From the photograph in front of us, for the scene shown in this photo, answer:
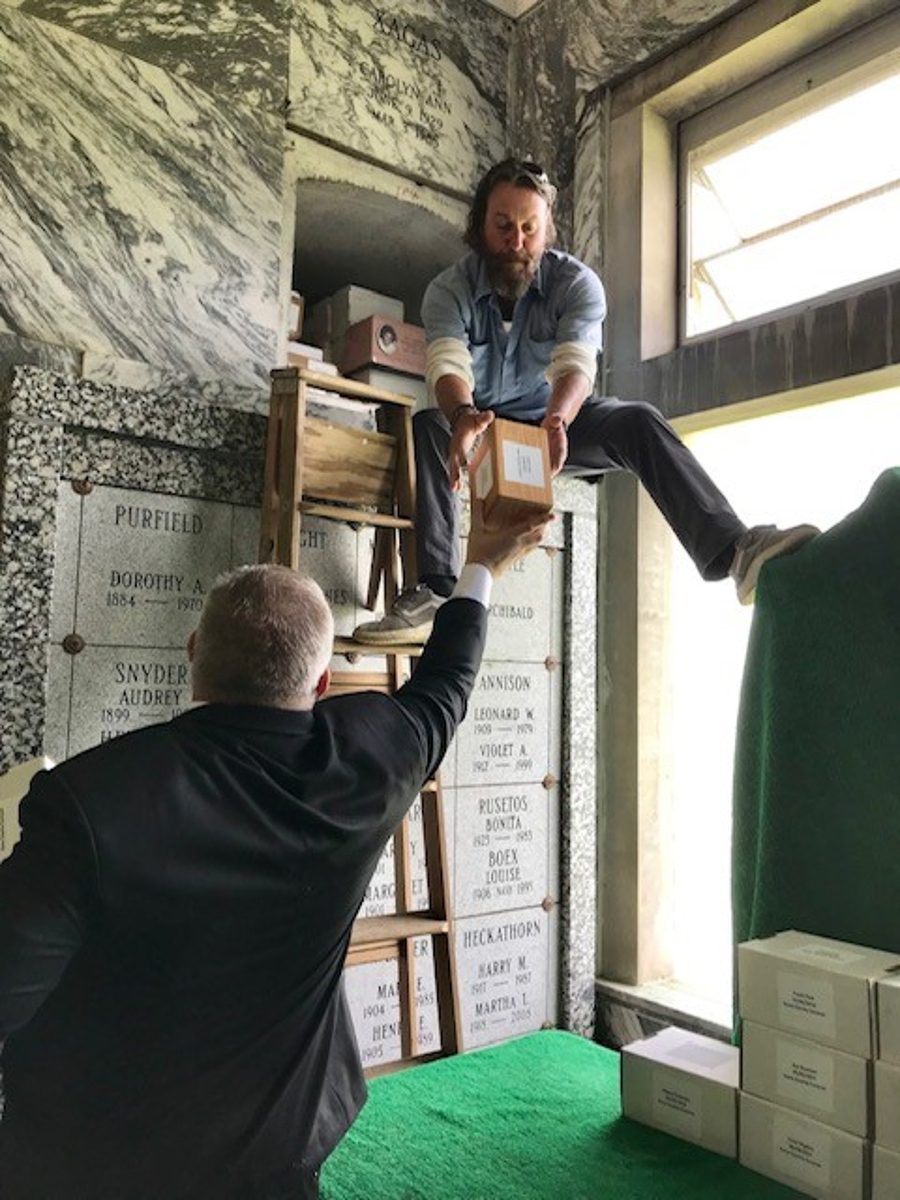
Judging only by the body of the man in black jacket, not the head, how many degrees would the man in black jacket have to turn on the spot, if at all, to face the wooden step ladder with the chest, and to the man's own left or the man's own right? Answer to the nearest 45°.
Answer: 0° — they already face it

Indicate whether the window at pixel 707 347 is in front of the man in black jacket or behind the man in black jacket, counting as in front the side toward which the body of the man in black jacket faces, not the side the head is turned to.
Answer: in front

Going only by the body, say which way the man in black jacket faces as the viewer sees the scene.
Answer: away from the camera

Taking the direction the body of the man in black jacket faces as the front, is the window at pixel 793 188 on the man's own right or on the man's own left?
on the man's own right

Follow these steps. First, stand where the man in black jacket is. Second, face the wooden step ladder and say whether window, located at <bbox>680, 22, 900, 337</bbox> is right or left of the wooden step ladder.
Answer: right

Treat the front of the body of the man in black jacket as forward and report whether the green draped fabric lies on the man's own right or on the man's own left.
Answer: on the man's own right
